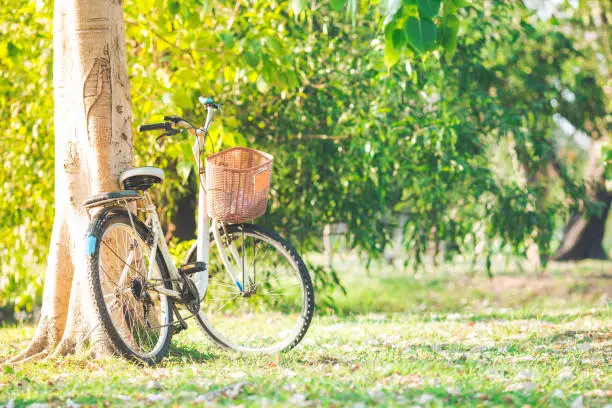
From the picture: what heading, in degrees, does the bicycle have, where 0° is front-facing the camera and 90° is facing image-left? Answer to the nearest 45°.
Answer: approximately 225°
